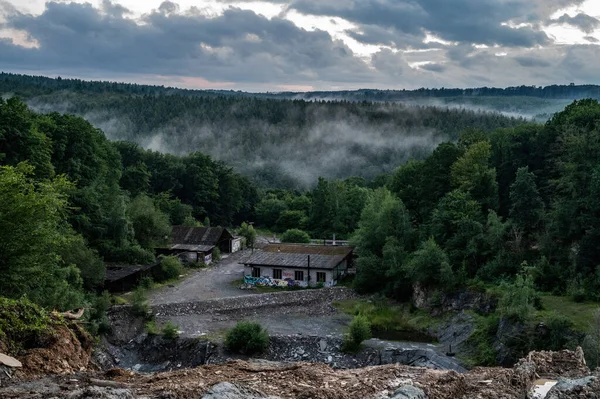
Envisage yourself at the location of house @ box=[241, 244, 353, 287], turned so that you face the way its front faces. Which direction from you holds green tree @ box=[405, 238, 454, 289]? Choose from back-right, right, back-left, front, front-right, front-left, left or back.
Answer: front-left

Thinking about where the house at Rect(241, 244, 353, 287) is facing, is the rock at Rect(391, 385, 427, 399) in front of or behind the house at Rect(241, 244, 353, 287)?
in front

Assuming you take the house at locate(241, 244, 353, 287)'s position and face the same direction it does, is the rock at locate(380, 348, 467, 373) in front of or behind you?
in front

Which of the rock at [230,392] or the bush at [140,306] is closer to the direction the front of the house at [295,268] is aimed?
the rock

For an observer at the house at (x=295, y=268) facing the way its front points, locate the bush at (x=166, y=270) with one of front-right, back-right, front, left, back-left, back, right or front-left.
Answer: right

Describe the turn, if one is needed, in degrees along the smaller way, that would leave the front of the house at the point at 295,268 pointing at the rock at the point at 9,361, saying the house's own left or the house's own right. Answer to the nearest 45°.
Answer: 0° — it already faces it

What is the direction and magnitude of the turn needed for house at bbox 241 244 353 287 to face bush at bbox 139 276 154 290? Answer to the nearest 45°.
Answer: approximately 90° to its right

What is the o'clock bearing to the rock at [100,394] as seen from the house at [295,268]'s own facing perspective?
The rock is roughly at 12 o'clock from the house.

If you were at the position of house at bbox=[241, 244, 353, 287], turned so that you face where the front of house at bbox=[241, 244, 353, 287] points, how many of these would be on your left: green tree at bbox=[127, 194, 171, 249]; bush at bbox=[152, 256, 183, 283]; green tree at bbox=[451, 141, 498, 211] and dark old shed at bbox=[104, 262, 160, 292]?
1

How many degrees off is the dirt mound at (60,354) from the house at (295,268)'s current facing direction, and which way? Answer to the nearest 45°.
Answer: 0° — it already faces it

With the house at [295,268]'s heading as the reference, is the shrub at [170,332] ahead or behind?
ahead

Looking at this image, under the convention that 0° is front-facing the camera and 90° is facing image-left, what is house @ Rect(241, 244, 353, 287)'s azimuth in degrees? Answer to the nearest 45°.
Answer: approximately 0°

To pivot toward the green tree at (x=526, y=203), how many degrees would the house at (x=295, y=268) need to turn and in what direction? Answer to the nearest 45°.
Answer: approximately 45° to its left

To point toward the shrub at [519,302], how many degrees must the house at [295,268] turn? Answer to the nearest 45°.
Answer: approximately 45° to its left

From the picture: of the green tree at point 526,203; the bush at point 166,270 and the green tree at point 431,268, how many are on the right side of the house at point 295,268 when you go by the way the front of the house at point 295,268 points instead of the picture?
1

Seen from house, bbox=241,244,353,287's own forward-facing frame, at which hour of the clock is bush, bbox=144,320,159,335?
The bush is roughly at 1 o'clock from the house.

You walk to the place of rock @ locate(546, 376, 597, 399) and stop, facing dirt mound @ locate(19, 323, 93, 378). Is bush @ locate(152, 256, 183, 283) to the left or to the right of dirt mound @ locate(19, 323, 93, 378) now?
right

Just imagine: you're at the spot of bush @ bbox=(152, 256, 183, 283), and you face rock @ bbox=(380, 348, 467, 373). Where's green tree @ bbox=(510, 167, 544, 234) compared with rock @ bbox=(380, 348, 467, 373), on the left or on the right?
left
